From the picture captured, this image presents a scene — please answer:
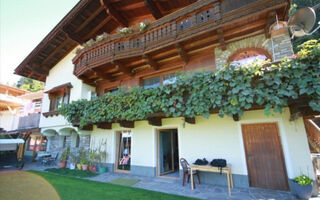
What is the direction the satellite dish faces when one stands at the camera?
facing the viewer and to the left of the viewer

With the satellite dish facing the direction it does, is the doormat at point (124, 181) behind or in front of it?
in front

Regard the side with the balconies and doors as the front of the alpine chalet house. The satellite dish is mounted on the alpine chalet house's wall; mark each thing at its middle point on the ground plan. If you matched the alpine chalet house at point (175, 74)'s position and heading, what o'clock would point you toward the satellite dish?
The satellite dish is roughly at 9 o'clock from the alpine chalet house.

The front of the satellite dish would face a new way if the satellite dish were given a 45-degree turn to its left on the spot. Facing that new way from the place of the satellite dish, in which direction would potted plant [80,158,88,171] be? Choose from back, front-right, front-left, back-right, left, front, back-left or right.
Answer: right

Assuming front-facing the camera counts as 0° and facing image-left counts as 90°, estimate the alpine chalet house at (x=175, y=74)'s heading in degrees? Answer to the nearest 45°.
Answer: approximately 45°
